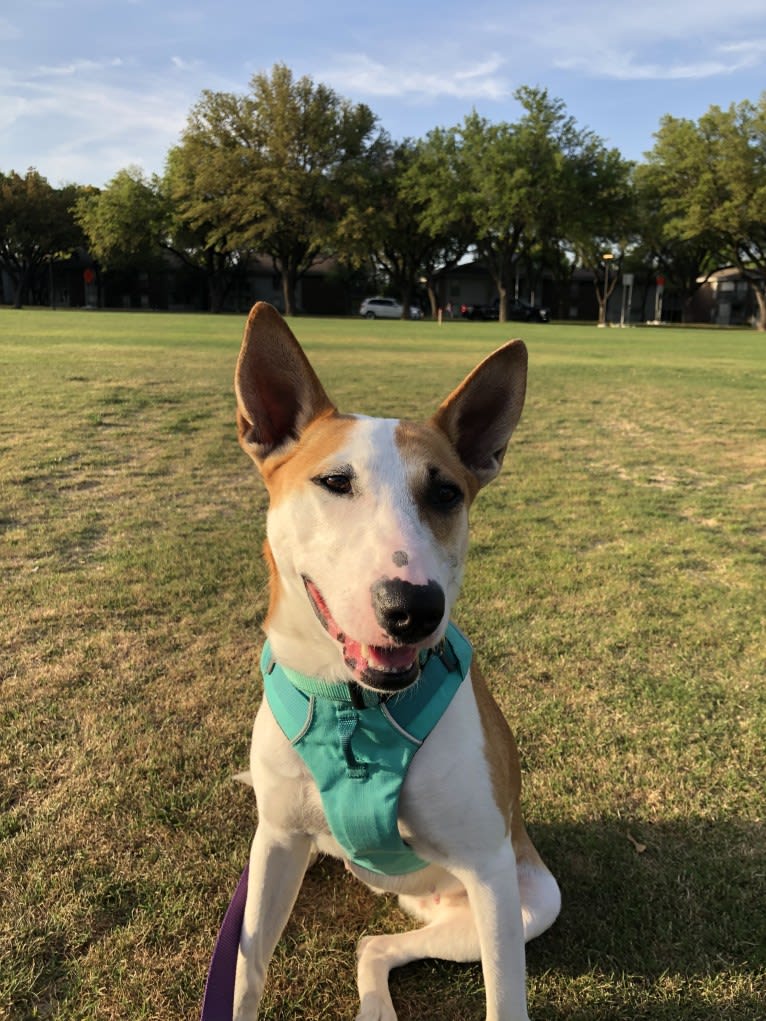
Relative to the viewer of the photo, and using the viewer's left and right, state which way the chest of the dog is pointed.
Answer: facing the viewer
